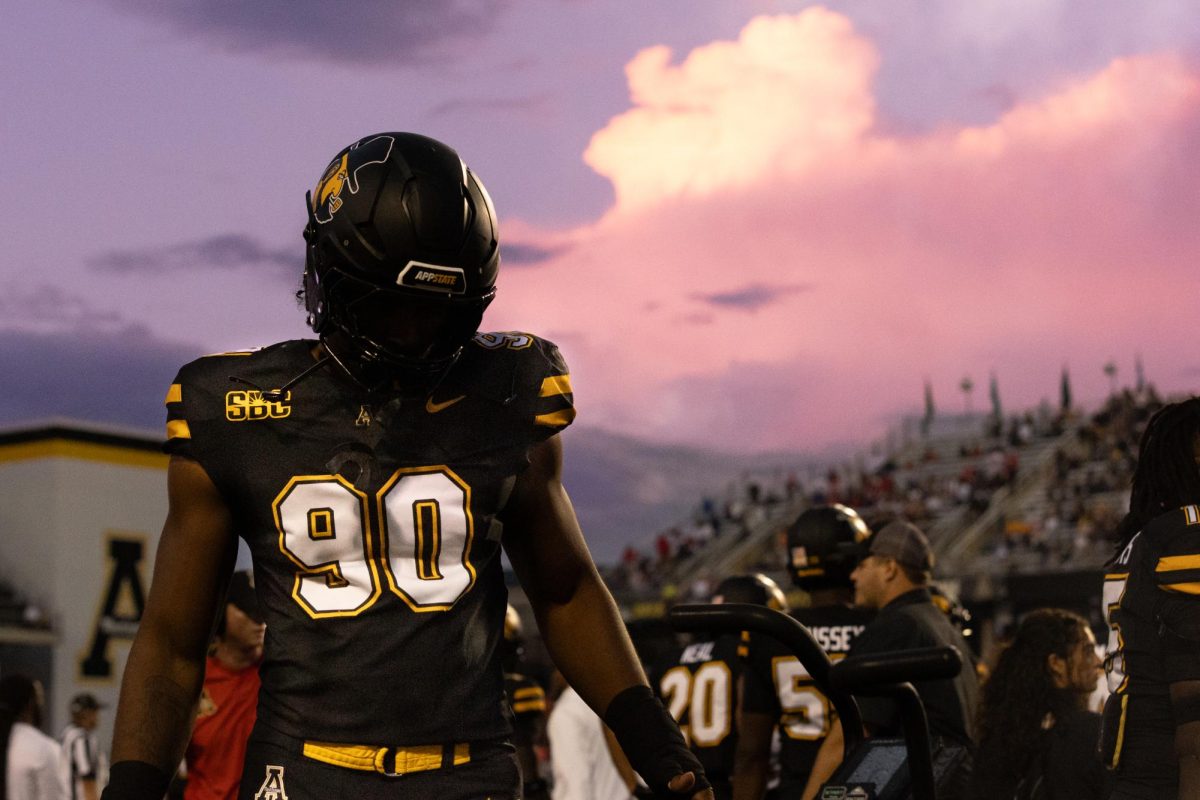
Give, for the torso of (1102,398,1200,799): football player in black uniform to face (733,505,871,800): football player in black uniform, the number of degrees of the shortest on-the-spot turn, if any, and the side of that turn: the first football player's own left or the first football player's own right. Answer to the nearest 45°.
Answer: approximately 135° to the first football player's own left

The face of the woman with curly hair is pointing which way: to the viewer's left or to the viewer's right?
to the viewer's right

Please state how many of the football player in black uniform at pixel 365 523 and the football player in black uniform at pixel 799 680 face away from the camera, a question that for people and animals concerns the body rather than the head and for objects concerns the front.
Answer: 1

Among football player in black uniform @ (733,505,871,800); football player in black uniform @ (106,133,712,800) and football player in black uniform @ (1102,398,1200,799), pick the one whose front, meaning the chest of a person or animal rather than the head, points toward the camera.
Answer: football player in black uniform @ (106,133,712,800)

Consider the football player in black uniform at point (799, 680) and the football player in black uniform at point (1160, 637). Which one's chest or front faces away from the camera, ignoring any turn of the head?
the football player in black uniform at point (799, 680)

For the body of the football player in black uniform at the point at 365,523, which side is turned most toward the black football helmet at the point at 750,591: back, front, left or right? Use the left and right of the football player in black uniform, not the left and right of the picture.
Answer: back

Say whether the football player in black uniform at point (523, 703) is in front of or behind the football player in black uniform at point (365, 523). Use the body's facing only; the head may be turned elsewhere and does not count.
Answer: behind

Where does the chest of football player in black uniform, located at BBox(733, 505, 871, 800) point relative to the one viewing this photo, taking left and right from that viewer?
facing away from the viewer

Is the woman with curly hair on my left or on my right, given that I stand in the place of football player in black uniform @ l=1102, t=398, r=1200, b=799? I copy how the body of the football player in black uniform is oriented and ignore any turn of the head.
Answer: on my left

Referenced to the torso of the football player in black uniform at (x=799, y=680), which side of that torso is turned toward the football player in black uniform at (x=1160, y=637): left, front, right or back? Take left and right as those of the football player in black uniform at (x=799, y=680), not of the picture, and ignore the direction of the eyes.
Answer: back

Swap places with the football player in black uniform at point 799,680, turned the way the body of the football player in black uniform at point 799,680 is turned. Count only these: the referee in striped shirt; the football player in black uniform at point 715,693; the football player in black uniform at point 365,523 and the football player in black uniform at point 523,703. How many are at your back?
1

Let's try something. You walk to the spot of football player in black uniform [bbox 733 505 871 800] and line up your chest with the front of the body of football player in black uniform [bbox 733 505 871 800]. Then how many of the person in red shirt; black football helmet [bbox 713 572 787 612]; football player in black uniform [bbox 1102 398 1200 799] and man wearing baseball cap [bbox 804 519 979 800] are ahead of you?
1

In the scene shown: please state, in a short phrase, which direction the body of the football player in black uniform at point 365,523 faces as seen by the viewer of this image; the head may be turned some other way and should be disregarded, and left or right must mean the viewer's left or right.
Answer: facing the viewer
